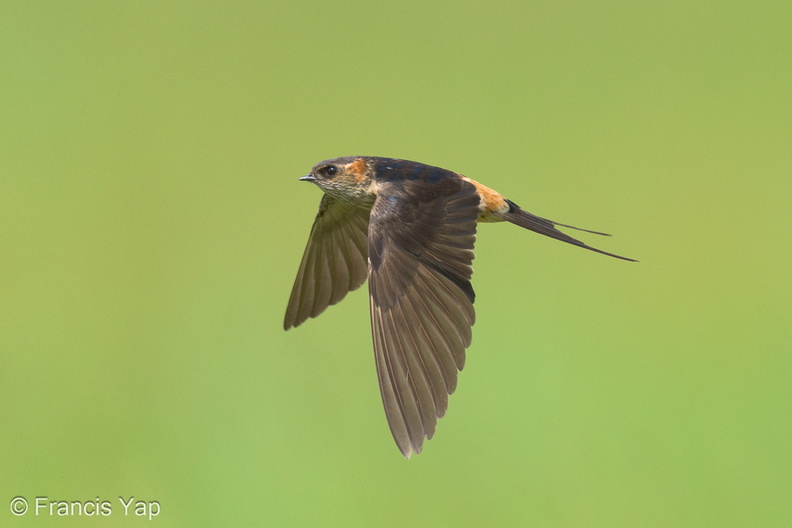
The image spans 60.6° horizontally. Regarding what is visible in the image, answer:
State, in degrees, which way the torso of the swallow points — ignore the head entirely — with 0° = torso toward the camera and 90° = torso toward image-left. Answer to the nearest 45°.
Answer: approximately 90°
